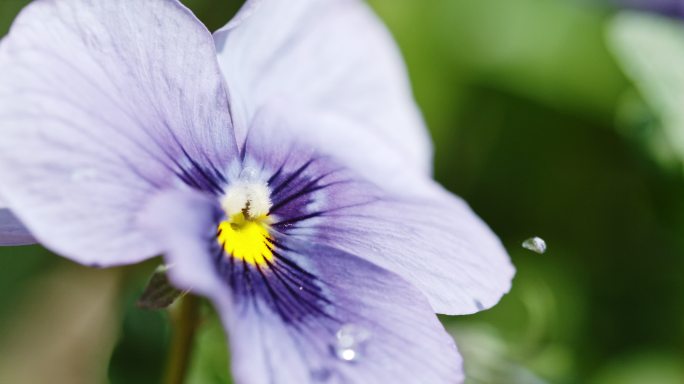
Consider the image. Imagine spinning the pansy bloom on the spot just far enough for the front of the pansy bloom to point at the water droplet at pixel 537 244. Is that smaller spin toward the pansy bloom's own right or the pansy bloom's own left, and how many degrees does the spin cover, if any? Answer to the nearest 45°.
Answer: approximately 90° to the pansy bloom's own left

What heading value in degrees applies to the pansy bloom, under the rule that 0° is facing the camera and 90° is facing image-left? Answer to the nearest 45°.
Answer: approximately 0°
